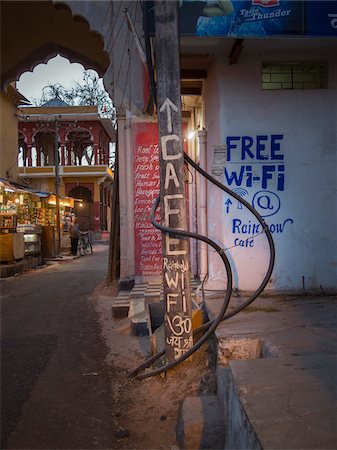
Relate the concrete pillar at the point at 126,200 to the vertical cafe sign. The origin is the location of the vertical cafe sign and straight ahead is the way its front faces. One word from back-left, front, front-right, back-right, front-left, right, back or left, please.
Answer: back

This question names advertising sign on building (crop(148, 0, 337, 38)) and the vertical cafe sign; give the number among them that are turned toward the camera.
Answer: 2

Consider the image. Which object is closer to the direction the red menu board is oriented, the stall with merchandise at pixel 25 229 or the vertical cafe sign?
the vertical cafe sign

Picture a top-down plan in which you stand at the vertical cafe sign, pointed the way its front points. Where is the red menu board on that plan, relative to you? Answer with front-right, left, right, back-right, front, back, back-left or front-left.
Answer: back

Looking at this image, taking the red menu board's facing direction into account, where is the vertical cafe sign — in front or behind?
in front

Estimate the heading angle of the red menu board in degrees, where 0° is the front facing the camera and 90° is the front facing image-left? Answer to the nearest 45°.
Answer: approximately 0°

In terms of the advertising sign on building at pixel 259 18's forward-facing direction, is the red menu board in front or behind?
behind

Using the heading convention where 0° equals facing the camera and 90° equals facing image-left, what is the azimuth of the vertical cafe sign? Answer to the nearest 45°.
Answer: approximately 0°
